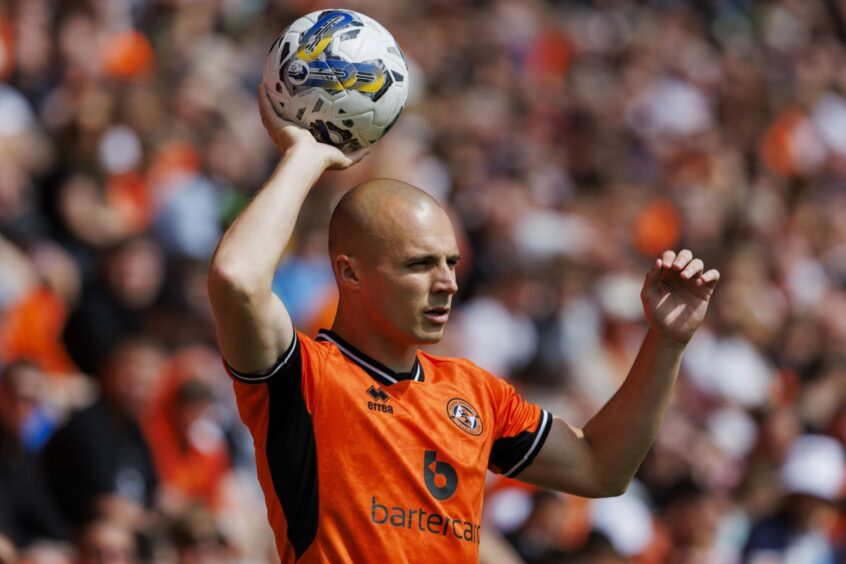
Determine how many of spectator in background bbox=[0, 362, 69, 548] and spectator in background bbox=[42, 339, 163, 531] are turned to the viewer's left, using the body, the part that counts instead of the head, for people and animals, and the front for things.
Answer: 0

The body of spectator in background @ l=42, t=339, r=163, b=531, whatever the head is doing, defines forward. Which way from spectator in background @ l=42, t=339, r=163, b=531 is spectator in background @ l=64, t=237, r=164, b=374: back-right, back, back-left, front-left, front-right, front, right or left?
back-left

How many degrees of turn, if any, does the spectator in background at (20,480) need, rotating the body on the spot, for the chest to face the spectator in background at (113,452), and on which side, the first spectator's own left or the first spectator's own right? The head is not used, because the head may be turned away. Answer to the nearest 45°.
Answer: approximately 90° to the first spectator's own left

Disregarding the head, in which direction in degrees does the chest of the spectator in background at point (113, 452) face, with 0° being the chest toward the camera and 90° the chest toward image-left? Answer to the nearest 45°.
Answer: approximately 315°

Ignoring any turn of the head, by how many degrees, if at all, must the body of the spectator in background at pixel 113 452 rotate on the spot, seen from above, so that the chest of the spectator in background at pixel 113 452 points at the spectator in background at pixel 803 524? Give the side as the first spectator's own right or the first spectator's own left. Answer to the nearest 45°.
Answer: approximately 45° to the first spectator's own left

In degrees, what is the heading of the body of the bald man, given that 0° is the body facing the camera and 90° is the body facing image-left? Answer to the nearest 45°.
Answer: approximately 315°

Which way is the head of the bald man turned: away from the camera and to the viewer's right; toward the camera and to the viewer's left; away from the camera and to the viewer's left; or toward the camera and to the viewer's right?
toward the camera and to the viewer's right
